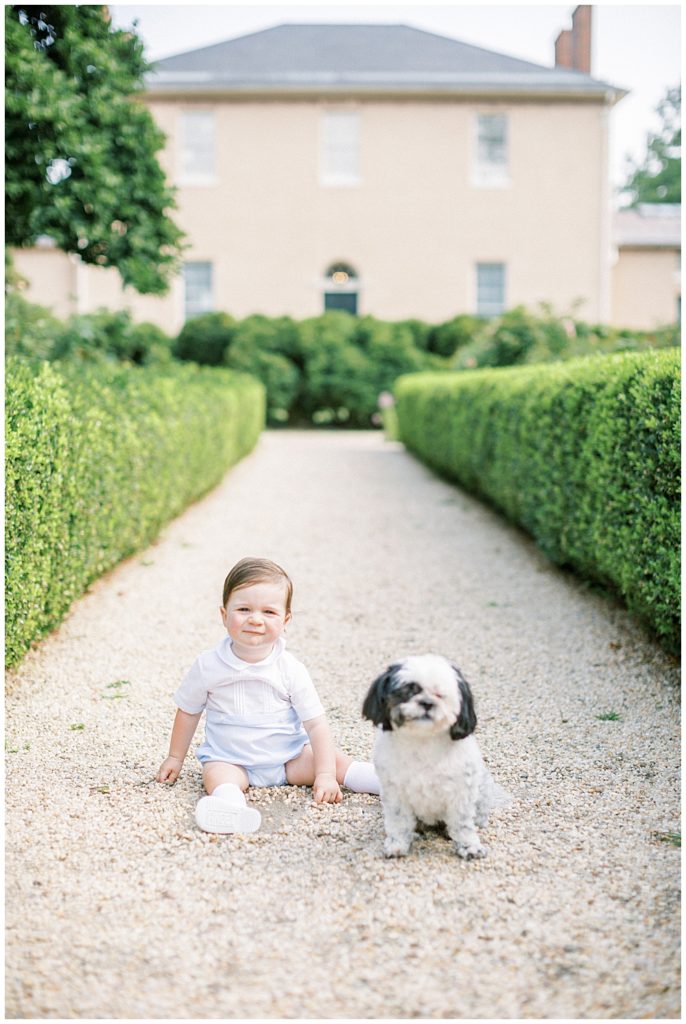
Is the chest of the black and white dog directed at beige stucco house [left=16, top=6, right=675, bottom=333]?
no

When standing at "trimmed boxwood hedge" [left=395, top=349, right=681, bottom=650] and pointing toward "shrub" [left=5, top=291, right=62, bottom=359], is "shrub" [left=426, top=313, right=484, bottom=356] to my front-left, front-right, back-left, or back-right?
front-right

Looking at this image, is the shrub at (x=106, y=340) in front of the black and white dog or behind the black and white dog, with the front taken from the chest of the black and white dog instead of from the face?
behind

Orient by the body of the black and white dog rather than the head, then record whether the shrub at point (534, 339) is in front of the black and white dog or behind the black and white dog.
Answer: behind

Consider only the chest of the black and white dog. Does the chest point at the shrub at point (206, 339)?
no

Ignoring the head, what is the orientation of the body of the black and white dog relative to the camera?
toward the camera

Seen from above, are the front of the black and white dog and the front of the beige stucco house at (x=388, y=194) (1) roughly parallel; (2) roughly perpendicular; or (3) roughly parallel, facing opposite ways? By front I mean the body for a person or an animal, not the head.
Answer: roughly parallel

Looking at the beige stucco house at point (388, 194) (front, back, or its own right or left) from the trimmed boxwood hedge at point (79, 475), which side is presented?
front

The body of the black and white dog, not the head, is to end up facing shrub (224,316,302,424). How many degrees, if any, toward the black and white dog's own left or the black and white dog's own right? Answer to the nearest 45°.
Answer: approximately 180°

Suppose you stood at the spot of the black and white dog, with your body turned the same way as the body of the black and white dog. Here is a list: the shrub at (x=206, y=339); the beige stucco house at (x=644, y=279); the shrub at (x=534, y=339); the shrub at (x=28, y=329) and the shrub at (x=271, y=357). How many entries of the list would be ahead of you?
0

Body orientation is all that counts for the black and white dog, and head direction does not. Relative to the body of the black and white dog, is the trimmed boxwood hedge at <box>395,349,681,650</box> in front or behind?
behind

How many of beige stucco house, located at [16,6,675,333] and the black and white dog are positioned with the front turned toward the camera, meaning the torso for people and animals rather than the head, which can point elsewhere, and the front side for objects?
2
